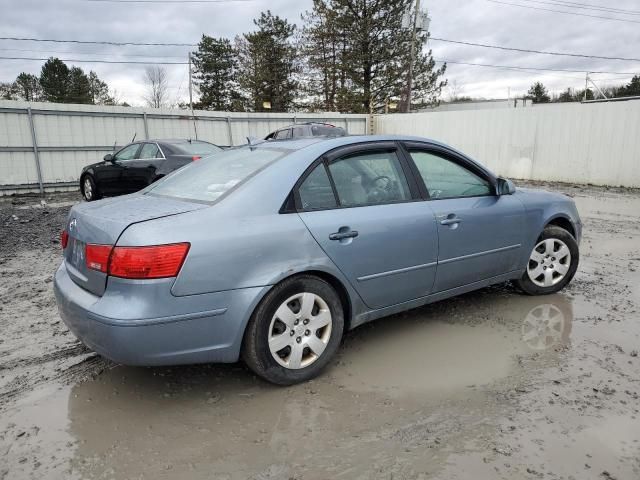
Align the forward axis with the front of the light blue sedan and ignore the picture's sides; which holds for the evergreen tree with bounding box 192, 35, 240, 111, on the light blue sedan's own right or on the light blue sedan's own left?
on the light blue sedan's own left

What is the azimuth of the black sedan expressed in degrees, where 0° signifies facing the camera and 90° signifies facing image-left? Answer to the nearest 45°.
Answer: approximately 135°

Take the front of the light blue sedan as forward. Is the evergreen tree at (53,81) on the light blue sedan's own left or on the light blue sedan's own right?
on the light blue sedan's own left

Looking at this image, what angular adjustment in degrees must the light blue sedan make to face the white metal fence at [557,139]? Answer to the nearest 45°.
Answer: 0° — it already faces it

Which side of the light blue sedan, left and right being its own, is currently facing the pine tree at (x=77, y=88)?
left

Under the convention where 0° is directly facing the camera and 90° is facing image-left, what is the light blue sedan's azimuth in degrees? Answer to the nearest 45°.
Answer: approximately 225°

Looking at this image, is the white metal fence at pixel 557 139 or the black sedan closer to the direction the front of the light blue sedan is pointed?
the white metal fence

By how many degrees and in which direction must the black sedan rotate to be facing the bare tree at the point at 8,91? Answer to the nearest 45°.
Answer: approximately 45° to its right

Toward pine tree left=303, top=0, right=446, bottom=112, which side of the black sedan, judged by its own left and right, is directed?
right
